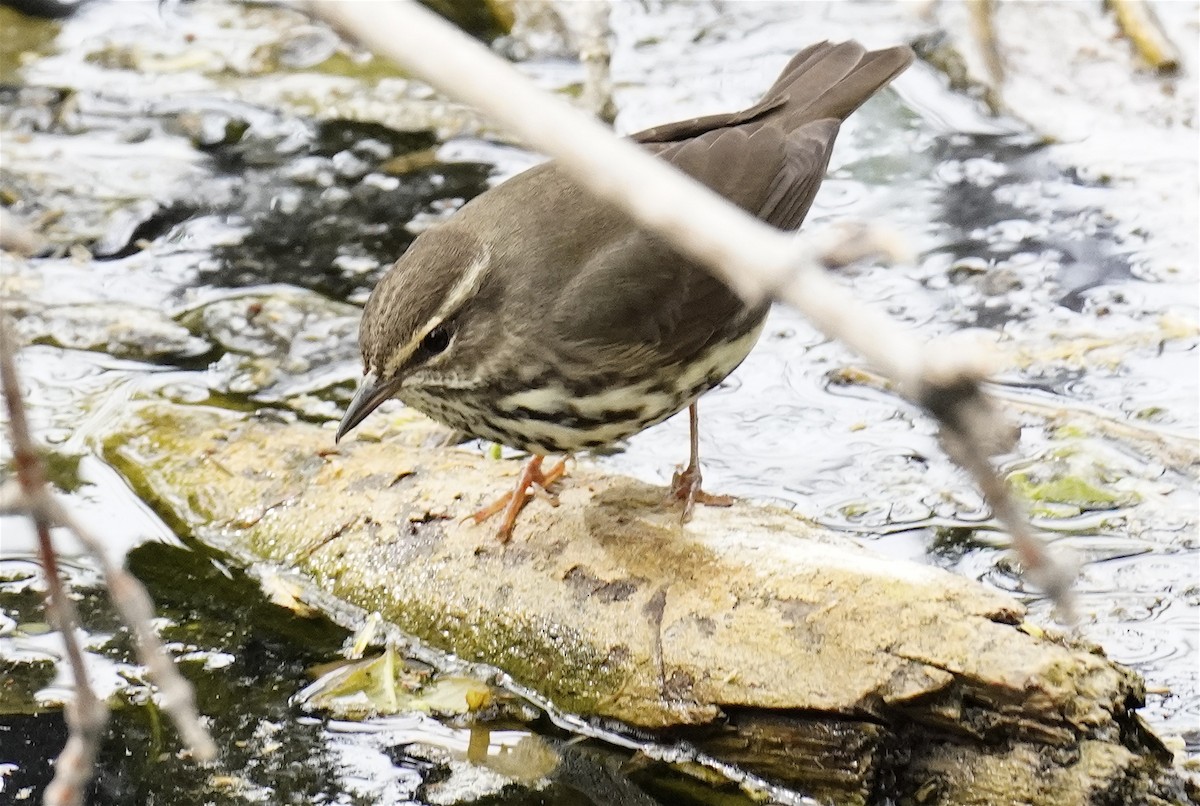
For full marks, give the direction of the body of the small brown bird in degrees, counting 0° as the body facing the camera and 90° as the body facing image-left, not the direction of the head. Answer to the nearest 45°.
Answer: approximately 45°

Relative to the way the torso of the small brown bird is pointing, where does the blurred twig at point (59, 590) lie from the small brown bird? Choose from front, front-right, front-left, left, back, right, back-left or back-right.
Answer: front-left

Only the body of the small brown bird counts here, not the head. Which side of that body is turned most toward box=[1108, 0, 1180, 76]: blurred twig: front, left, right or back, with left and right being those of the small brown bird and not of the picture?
back
